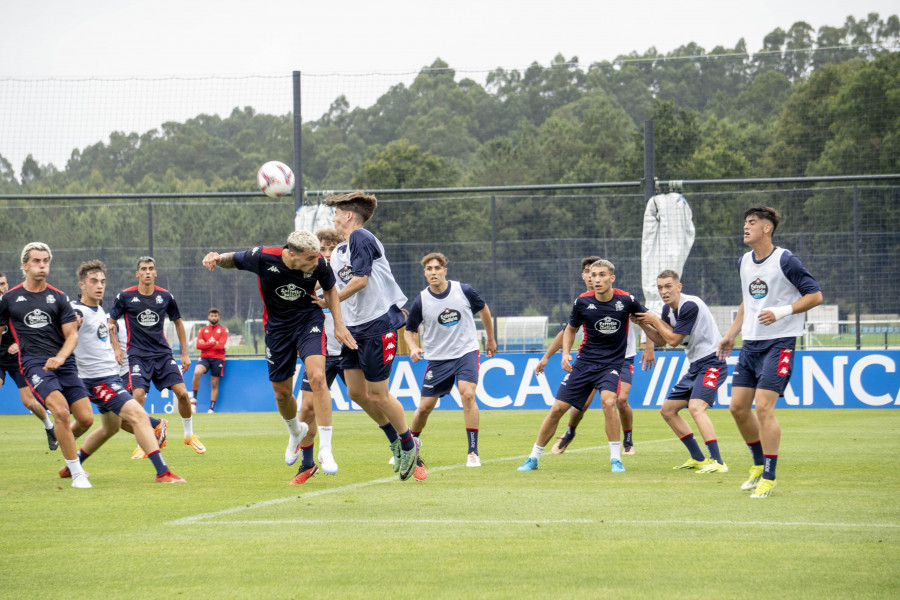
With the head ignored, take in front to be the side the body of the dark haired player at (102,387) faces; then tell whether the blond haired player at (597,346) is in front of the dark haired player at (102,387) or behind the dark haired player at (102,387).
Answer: in front

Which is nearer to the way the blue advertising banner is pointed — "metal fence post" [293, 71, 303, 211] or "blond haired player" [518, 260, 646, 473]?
the blond haired player

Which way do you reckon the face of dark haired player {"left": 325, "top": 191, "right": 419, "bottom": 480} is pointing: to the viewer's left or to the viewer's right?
to the viewer's left

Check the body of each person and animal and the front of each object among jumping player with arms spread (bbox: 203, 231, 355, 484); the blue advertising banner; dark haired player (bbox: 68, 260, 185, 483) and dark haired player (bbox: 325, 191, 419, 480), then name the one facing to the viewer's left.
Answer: dark haired player (bbox: 325, 191, 419, 480)

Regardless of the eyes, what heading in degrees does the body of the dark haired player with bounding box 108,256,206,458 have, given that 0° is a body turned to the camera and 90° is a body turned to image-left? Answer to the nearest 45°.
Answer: approximately 0°

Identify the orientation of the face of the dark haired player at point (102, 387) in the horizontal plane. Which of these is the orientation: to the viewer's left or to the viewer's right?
to the viewer's right

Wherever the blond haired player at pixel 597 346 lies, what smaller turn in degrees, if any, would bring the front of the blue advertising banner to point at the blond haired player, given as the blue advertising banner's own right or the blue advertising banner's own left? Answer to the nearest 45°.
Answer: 0° — it already faces them

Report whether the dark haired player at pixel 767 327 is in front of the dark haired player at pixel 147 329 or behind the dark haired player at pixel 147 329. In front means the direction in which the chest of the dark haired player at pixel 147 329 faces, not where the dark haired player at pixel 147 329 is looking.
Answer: in front
